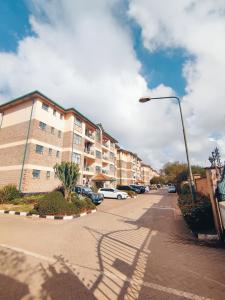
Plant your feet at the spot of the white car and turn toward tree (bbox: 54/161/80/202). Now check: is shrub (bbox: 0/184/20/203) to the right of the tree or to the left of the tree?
right

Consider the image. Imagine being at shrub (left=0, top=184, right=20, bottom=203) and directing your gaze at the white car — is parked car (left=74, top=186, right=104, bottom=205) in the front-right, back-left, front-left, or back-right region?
front-right

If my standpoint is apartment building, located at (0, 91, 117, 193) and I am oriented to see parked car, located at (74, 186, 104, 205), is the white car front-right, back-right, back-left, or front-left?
front-left

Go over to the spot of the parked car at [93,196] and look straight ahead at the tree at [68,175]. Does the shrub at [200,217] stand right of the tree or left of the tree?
left

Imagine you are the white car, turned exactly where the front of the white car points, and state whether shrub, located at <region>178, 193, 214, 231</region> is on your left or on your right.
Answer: on your right

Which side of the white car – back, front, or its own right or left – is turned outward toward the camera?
right

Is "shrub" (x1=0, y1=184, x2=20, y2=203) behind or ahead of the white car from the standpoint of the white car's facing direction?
behind
